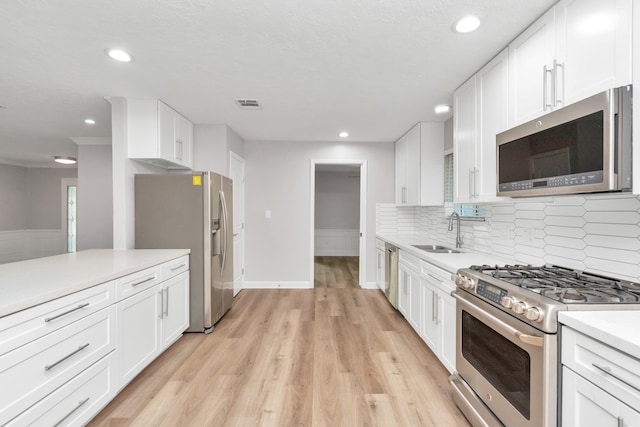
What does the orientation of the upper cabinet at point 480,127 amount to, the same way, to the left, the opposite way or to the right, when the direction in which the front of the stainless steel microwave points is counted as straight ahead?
the same way

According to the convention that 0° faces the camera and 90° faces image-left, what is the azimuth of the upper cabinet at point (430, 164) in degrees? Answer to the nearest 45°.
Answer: approximately 90°

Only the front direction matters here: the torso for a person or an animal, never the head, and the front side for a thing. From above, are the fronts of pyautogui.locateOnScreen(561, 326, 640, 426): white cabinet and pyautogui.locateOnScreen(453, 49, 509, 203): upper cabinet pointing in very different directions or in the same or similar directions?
same or similar directions

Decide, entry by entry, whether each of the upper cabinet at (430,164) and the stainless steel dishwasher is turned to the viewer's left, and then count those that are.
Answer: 2

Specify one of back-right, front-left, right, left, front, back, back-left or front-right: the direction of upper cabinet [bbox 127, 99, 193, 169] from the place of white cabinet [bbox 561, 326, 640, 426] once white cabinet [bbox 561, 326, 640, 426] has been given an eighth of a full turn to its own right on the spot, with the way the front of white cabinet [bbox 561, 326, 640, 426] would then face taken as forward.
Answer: front

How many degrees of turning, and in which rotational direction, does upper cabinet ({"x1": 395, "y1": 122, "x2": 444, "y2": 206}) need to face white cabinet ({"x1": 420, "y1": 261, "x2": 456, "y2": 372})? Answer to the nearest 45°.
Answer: approximately 90° to its left

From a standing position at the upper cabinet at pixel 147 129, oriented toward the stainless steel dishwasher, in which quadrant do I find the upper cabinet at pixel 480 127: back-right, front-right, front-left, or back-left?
front-right

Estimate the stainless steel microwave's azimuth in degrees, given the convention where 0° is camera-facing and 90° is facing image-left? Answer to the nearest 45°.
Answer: approximately 45°

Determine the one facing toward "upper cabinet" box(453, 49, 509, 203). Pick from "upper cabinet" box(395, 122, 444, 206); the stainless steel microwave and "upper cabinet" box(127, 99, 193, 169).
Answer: "upper cabinet" box(127, 99, 193, 169)

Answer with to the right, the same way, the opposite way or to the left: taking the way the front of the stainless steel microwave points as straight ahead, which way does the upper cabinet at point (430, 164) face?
the same way

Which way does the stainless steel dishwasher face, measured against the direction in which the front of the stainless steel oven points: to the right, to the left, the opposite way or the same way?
the same way

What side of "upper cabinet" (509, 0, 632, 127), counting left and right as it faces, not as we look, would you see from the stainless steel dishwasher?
right

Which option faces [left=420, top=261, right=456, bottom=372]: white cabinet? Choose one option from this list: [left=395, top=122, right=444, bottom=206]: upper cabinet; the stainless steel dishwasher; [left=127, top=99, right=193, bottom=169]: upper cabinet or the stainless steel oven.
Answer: [left=127, top=99, right=193, bottom=169]: upper cabinet

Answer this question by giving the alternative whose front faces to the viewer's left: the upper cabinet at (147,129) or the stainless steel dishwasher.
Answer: the stainless steel dishwasher
